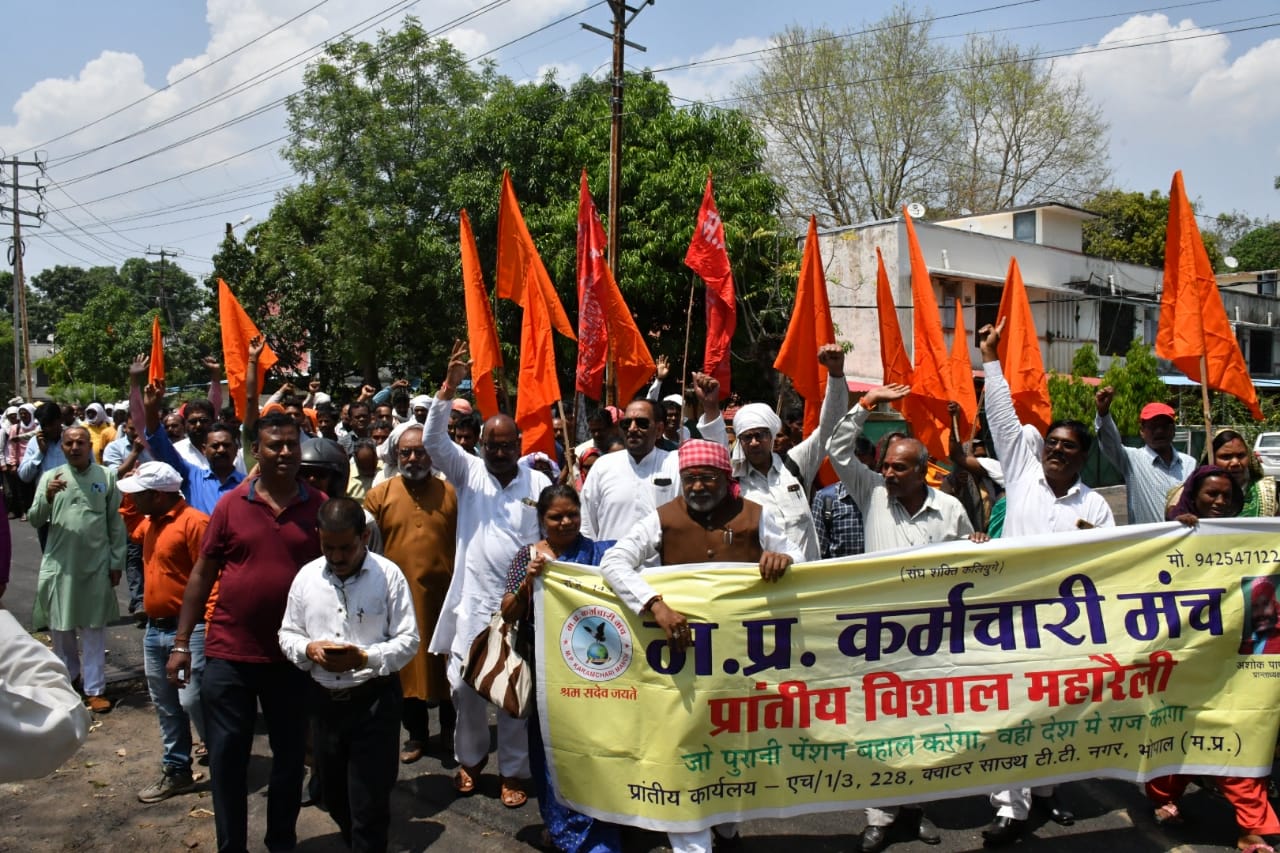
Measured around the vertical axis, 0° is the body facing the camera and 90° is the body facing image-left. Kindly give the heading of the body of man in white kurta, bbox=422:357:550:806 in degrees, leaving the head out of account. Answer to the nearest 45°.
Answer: approximately 0°

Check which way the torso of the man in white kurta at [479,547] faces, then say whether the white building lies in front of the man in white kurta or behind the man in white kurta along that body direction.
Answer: behind

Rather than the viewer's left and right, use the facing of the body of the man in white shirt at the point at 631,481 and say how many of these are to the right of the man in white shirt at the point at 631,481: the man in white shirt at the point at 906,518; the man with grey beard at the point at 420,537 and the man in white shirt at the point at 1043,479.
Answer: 1

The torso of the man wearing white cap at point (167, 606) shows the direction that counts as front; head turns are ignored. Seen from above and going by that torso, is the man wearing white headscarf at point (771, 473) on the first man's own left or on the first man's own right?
on the first man's own left

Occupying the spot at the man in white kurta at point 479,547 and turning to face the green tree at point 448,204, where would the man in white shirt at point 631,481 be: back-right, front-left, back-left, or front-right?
front-right

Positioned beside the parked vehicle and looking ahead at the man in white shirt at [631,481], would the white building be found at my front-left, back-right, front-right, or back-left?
back-right

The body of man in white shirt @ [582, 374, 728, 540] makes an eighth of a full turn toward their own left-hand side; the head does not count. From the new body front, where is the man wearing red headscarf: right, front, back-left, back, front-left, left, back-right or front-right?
front-right

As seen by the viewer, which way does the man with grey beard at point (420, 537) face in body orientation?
toward the camera

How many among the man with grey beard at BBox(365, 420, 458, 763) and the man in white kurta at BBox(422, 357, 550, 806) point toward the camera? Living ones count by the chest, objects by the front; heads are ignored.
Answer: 2

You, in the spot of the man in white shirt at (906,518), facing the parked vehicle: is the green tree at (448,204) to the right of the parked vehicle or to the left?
left

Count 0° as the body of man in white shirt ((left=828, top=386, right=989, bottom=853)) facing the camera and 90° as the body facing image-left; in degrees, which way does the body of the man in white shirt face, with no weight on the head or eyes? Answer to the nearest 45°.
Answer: approximately 0°

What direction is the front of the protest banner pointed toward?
toward the camera

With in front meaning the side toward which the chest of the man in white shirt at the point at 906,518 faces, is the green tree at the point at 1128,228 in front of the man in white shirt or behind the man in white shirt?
behind

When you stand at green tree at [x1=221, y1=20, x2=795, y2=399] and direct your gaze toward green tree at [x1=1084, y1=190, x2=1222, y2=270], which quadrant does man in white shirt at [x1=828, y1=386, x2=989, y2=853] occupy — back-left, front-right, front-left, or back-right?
back-right
